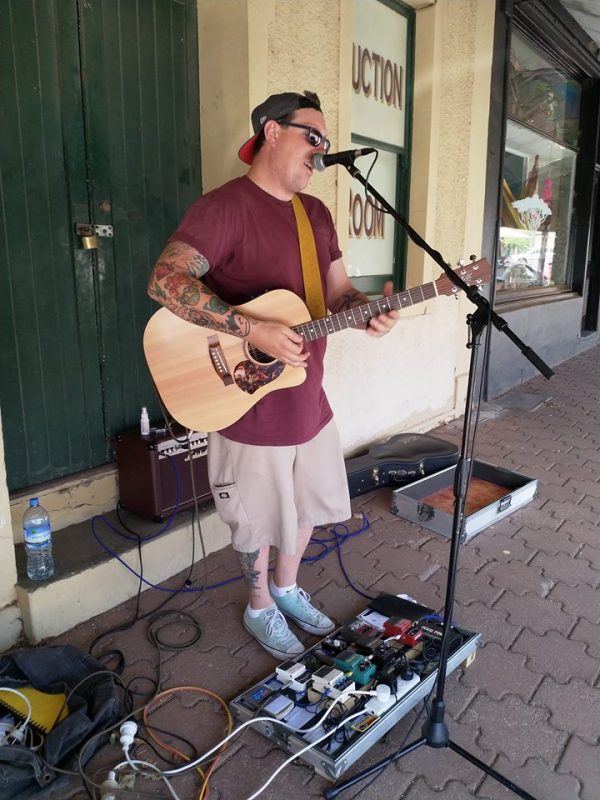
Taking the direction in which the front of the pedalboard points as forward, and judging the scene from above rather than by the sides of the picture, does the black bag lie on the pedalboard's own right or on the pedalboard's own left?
on the pedalboard's own left

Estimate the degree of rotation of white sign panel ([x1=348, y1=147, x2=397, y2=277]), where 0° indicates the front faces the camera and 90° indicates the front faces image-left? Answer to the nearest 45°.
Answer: approximately 315°

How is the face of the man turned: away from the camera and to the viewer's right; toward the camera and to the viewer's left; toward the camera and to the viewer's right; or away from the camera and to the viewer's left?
toward the camera and to the viewer's right

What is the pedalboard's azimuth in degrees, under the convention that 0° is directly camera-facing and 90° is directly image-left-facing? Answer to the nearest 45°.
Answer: approximately 135°

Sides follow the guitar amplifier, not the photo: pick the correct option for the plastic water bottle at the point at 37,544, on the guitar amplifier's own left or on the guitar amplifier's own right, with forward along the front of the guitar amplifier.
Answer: on the guitar amplifier's own right

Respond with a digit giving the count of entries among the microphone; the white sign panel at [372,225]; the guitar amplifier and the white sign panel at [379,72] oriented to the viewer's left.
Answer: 1

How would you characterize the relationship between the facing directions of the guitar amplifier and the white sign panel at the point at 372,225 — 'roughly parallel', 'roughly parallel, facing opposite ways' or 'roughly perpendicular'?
roughly parallel

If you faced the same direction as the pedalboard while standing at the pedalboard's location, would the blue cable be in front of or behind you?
in front

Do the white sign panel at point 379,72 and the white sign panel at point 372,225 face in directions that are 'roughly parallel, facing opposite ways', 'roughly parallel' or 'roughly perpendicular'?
roughly parallel

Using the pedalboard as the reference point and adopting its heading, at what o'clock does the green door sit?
The green door is roughly at 12 o'clock from the pedalboard.

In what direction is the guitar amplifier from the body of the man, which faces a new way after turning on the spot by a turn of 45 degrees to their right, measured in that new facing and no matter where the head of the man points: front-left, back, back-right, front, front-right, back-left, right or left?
back-right

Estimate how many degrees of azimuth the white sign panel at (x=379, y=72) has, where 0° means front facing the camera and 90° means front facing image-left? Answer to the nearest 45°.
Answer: approximately 315°

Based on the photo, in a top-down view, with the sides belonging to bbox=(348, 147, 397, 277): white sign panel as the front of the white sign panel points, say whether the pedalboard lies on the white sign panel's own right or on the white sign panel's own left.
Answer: on the white sign panel's own right

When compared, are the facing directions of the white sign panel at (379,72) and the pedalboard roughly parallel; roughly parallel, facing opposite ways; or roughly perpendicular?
roughly parallel, facing opposite ways

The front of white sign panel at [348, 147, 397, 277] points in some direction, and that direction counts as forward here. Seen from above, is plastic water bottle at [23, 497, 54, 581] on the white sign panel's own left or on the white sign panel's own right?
on the white sign panel's own right

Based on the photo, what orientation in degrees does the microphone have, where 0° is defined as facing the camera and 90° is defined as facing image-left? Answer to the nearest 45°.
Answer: approximately 90°

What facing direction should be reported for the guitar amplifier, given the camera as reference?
facing the viewer and to the right of the viewer
